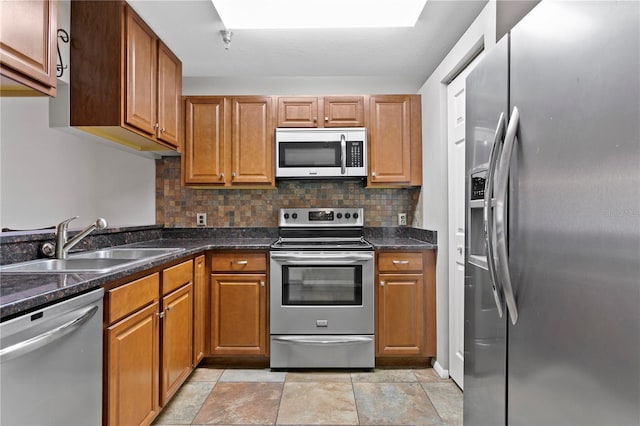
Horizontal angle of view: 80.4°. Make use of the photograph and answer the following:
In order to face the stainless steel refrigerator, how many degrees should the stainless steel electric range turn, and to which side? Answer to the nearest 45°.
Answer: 0° — it already faces it

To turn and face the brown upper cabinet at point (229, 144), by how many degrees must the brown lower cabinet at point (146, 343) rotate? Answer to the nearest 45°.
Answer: approximately 90° to its left

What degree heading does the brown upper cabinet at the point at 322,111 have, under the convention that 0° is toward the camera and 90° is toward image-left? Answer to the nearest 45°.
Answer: approximately 0°

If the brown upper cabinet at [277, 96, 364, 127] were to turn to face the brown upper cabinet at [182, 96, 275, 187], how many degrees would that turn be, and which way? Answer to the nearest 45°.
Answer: approximately 90° to its right

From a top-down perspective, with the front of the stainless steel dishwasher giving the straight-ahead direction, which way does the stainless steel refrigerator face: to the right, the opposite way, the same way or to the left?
the opposite way

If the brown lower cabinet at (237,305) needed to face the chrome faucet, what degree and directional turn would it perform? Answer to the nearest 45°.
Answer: approximately 45° to its right

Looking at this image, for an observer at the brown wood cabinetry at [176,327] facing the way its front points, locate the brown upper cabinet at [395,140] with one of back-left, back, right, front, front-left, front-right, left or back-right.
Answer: front-left

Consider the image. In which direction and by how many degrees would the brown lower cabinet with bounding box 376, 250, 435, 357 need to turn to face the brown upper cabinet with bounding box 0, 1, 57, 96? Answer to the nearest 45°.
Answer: approximately 45° to its right

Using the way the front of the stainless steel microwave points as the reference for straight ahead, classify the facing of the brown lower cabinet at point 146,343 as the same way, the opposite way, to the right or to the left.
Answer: to the left

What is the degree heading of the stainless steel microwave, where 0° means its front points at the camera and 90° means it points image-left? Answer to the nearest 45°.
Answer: approximately 0°

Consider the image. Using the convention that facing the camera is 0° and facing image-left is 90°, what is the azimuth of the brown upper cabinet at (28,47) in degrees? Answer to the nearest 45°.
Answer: approximately 315°
